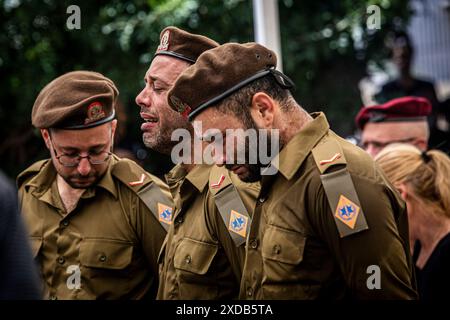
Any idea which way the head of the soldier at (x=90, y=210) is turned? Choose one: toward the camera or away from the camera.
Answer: toward the camera

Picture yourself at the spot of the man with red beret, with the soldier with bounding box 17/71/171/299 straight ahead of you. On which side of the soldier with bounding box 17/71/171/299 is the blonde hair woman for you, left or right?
left

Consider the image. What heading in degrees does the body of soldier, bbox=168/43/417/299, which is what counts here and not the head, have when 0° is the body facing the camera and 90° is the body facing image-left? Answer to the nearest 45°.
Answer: approximately 90°

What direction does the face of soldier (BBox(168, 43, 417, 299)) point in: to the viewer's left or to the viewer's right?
to the viewer's left

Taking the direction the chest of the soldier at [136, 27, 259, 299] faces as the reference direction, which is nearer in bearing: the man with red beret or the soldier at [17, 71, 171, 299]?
the soldier

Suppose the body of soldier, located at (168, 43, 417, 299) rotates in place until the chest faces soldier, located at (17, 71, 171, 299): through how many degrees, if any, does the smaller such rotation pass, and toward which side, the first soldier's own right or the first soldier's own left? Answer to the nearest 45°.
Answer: approximately 45° to the first soldier's own right

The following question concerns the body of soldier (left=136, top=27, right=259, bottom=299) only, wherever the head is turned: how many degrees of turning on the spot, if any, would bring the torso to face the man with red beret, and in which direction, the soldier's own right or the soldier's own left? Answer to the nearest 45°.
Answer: approximately 180°

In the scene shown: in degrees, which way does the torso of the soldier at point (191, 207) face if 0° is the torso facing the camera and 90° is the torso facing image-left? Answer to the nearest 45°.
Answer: approximately 45°

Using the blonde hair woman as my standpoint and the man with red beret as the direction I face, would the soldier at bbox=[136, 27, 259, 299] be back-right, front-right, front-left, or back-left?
back-left

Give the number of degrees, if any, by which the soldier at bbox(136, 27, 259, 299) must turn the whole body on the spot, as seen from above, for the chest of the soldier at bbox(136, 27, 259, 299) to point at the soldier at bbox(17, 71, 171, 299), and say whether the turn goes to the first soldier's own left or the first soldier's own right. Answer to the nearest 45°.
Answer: approximately 90° to the first soldier's own right

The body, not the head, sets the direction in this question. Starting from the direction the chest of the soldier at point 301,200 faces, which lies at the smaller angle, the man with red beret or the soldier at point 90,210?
the soldier
